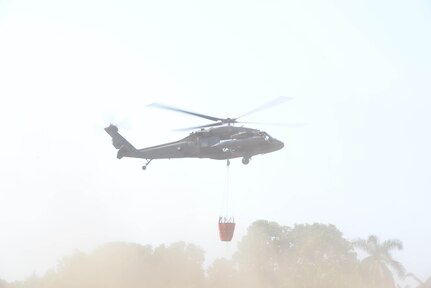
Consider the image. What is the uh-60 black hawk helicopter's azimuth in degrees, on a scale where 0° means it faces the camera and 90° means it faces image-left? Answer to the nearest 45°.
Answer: approximately 270°
